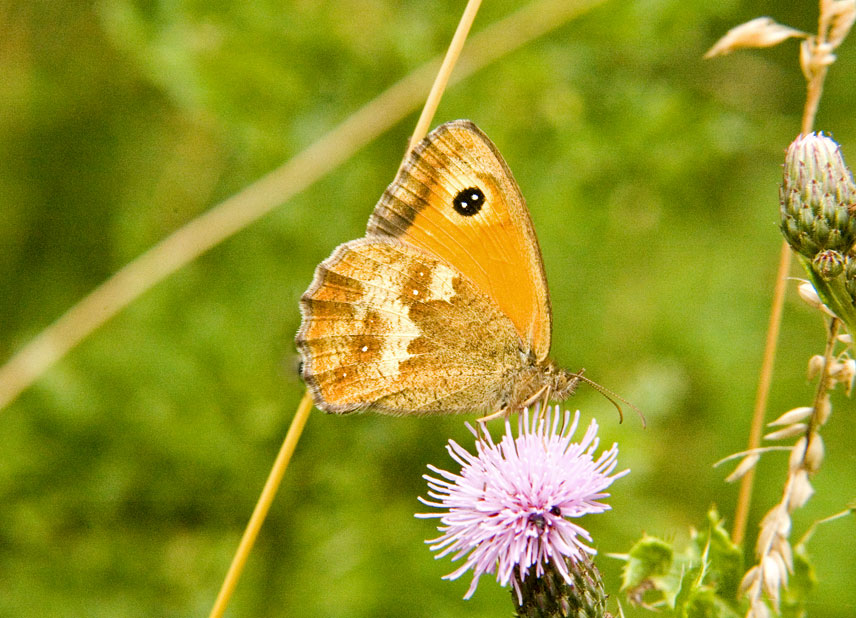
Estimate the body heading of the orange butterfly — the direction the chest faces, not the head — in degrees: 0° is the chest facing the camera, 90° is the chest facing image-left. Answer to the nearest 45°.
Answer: approximately 270°

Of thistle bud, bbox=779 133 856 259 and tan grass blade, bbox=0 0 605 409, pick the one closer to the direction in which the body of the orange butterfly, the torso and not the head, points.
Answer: the thistle bud

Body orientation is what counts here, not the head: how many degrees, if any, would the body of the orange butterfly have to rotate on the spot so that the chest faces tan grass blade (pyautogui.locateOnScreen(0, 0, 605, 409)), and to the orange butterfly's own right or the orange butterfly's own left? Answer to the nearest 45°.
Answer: approximately 135° to the orange butterfly's own left

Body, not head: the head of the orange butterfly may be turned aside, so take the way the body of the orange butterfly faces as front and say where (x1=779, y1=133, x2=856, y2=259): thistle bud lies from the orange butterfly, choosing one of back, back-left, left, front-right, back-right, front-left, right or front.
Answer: front-right
